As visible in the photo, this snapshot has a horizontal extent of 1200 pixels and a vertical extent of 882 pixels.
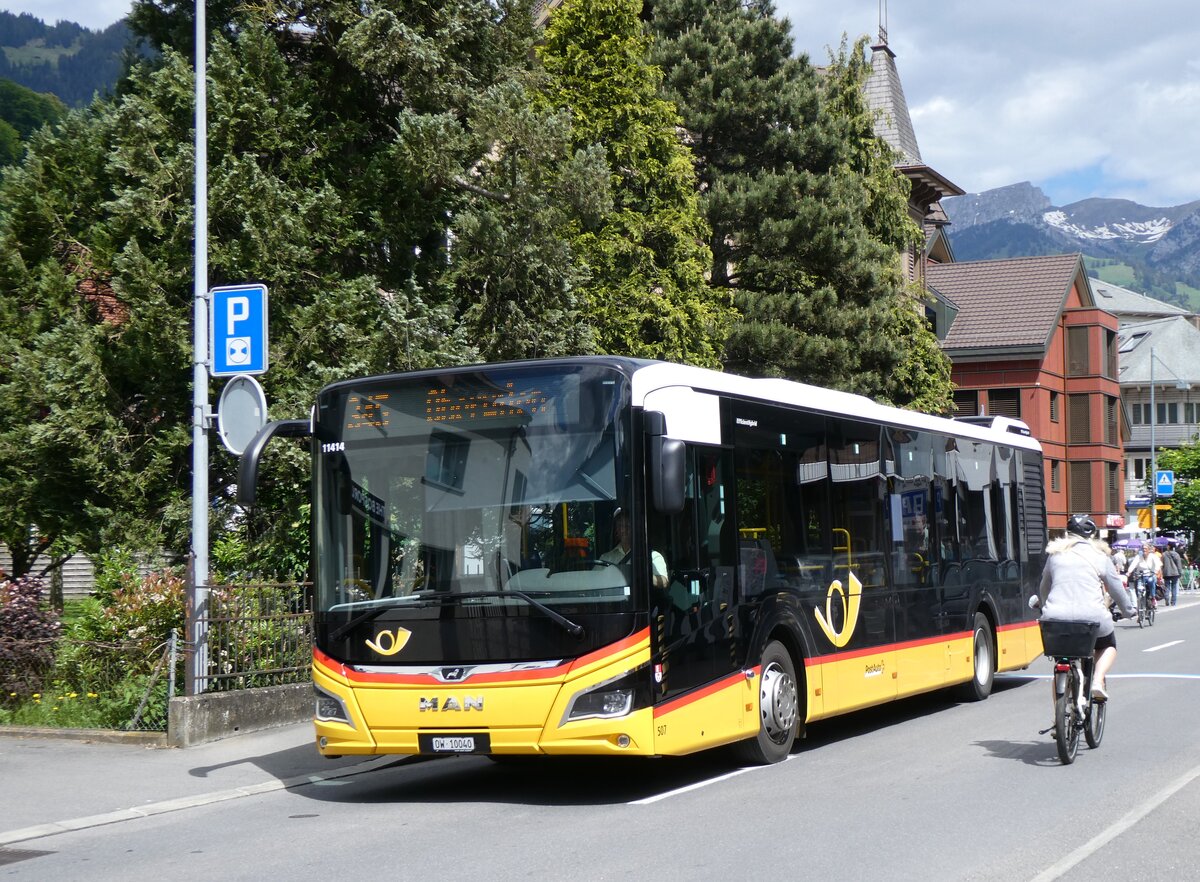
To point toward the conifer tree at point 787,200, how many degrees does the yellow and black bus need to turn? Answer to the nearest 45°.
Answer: approximately 135° to its right

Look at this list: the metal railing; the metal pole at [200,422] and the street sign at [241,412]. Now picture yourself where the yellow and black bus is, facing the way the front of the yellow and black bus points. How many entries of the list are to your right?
3

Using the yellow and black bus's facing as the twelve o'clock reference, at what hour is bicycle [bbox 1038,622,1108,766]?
The bicycle is roughly at 7 o'clock from the yellow and black bus.

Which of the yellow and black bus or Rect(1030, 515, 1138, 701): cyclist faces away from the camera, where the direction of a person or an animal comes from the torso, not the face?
the cyclist

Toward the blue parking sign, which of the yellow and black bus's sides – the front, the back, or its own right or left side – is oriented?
front

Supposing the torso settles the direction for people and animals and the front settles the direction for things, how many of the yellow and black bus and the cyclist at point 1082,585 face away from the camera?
1

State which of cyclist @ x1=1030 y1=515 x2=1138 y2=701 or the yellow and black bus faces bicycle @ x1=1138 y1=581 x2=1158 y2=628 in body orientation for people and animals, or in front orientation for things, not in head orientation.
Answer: the cyclist

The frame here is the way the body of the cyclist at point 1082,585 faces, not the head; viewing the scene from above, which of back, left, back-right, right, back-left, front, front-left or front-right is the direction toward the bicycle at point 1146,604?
front

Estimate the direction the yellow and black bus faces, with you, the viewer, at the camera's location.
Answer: facing the viewer and to the left of the viewer

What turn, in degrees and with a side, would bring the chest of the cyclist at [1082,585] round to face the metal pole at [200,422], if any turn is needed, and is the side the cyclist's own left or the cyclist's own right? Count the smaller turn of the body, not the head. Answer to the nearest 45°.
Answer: approximately 90° to the cyclist's own left

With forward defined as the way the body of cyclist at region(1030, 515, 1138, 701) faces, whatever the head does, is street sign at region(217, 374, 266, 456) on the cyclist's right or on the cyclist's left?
on the cyclist's left

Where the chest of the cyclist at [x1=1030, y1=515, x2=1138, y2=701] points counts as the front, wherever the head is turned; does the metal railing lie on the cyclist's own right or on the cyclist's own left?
on the cyclist's own left

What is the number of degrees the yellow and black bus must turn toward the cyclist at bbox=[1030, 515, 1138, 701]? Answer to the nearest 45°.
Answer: approximately 135° to its left

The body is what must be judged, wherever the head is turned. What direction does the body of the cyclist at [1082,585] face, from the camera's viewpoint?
away from the camera
